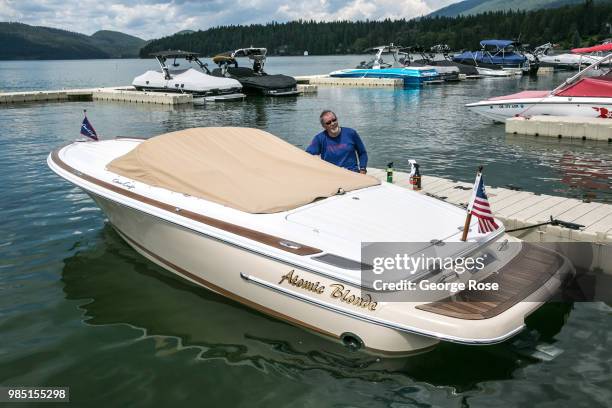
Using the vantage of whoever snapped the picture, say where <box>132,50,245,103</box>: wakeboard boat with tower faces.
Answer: facing away from the viewer and to the left of the viewer

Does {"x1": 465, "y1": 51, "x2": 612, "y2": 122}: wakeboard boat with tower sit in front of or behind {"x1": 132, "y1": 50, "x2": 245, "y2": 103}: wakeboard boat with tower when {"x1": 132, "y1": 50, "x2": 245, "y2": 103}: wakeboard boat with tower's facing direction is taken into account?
behind

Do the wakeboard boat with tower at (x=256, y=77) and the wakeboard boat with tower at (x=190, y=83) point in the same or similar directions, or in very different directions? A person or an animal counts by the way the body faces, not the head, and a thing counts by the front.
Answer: same or similar directions

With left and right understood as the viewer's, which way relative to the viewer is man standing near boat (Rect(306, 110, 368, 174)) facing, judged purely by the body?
facing the viewer

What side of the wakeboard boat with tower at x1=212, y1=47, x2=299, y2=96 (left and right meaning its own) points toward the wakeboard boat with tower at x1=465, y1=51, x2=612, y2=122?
back

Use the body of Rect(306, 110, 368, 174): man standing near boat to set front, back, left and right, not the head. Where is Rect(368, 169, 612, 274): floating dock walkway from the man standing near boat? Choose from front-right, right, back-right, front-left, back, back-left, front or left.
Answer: left

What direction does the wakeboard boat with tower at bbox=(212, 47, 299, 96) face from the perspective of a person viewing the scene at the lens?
facing away from the viewer and to the left of the viewer

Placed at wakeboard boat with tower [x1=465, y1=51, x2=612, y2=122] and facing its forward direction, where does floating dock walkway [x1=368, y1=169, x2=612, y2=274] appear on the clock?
The floating dock walkway is roughly at 9 o'clock from the wakeboard boat with tower.

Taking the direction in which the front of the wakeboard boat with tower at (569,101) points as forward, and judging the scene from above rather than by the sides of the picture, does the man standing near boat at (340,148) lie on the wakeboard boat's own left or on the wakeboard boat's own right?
on the wakeboard boat's own left

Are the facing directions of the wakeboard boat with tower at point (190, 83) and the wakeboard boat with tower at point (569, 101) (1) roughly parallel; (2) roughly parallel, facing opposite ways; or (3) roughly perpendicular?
roughly parallel

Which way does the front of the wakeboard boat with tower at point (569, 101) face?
to the viewer's left
